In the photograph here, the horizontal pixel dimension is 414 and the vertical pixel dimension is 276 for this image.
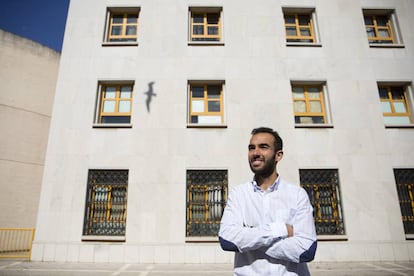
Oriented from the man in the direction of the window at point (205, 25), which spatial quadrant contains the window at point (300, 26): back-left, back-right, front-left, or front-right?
front-right

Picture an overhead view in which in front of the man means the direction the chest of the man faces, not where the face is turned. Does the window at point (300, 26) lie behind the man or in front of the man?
behind

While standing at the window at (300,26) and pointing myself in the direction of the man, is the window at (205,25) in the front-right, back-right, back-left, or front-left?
front-right

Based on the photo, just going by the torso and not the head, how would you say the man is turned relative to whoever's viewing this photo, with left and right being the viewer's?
facing the viewer

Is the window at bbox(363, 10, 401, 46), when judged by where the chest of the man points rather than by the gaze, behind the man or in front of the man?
behind

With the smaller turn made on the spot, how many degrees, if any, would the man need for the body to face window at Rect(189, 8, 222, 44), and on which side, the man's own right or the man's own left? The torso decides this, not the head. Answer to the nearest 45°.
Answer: approximately 180°

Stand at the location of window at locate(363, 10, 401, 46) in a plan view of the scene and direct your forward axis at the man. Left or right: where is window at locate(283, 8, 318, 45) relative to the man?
right
